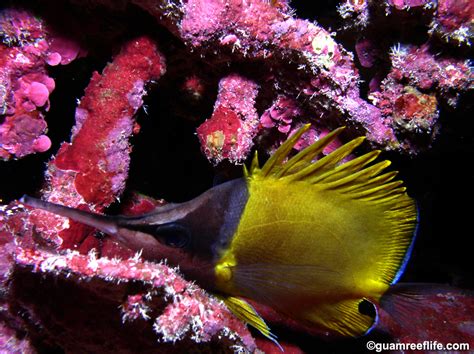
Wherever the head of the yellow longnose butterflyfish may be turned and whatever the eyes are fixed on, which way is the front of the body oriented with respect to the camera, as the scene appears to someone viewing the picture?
to the viewer's left

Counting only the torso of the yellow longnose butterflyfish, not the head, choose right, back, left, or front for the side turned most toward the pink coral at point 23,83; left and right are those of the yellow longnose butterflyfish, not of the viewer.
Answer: front
